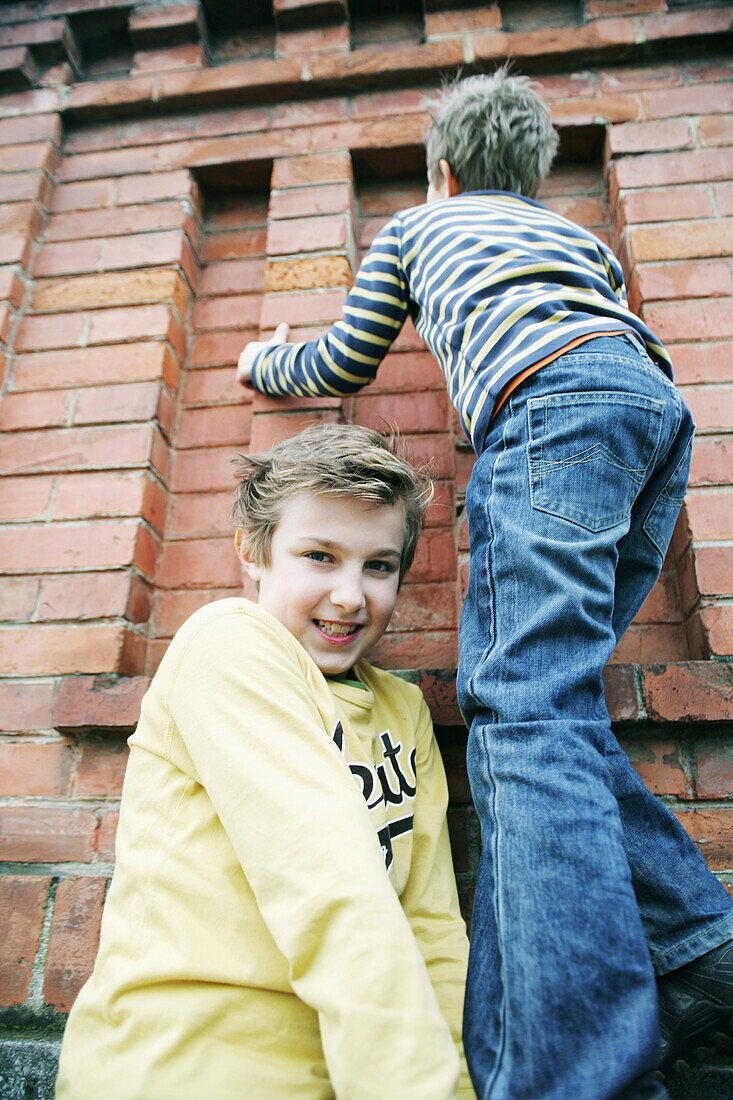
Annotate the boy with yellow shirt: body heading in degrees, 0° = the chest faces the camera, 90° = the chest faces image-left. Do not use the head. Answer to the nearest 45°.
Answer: approximately 315°
